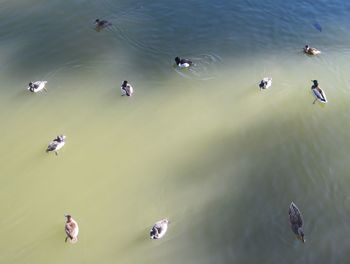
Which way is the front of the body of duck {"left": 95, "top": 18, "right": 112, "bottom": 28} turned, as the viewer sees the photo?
to the viewer's left

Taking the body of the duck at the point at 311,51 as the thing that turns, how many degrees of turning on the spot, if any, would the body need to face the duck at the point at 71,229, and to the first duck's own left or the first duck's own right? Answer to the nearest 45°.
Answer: approximately 45° to the first duck's own left

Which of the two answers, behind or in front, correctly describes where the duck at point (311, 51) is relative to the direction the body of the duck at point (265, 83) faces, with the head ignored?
behind

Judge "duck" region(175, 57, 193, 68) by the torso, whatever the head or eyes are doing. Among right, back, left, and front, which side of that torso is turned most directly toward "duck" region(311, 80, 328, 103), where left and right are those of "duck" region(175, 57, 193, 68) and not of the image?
back

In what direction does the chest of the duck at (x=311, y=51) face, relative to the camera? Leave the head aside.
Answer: to the viewer's left

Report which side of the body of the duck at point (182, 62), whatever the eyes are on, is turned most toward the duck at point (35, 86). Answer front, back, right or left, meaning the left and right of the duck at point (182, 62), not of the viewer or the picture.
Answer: front

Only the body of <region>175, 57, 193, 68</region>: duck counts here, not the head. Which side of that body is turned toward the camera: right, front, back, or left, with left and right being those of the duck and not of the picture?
left

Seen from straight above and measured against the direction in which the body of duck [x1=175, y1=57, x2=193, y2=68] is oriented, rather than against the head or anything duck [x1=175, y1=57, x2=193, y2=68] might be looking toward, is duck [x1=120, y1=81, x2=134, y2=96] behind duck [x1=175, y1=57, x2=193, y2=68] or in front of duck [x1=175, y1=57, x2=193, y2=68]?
in front
